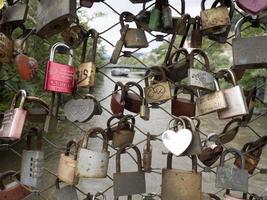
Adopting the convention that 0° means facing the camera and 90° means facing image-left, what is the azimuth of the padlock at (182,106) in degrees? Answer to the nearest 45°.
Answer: approximately 0°

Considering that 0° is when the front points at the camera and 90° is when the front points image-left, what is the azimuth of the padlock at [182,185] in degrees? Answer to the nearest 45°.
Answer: approximately 0°
